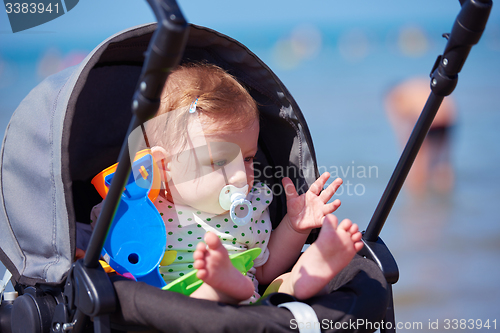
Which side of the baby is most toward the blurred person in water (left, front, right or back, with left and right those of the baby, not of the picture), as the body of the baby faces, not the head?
left

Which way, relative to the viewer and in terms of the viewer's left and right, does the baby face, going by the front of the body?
facing the viewer and to the right of the viewer

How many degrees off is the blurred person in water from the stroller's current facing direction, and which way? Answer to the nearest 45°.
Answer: approximately 90° to its left

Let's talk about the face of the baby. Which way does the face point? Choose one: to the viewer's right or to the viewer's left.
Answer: to the viewer's right
